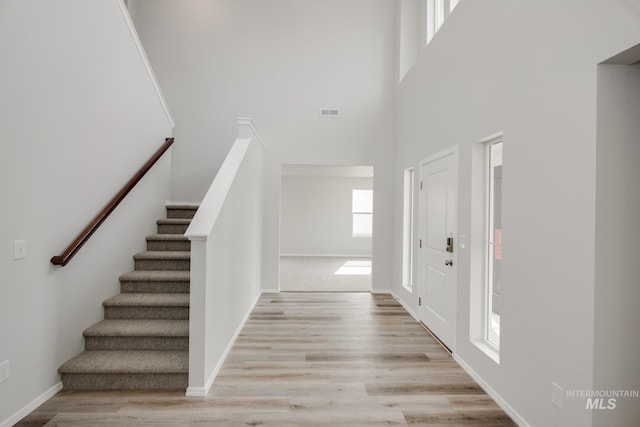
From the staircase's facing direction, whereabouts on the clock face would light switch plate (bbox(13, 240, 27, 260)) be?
The light switch plate is roughly at 2 o'clock from the staircase.

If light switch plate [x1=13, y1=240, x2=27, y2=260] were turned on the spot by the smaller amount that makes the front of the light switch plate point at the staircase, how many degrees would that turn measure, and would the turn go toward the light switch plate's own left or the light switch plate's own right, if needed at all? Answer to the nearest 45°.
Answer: approximately 45° to the light switch plate's own left

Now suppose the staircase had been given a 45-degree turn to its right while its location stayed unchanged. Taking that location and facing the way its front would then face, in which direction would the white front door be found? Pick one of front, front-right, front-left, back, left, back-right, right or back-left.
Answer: back-left

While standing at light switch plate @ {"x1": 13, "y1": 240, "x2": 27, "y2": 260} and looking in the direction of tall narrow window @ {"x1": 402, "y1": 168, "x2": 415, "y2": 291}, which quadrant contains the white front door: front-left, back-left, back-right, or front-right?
front-right

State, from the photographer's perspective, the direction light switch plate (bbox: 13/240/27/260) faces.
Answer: facing the viewer and to the right of the viewer

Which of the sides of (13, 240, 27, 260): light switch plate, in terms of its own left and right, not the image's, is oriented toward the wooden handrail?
left

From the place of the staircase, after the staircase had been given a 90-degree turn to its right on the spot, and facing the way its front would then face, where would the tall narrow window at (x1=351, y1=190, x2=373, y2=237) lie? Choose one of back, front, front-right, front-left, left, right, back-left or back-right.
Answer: back-right

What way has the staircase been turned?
toward the camera

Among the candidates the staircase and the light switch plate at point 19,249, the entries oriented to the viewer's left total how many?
0

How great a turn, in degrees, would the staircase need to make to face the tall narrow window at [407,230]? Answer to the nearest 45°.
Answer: approximately 90° to its left
